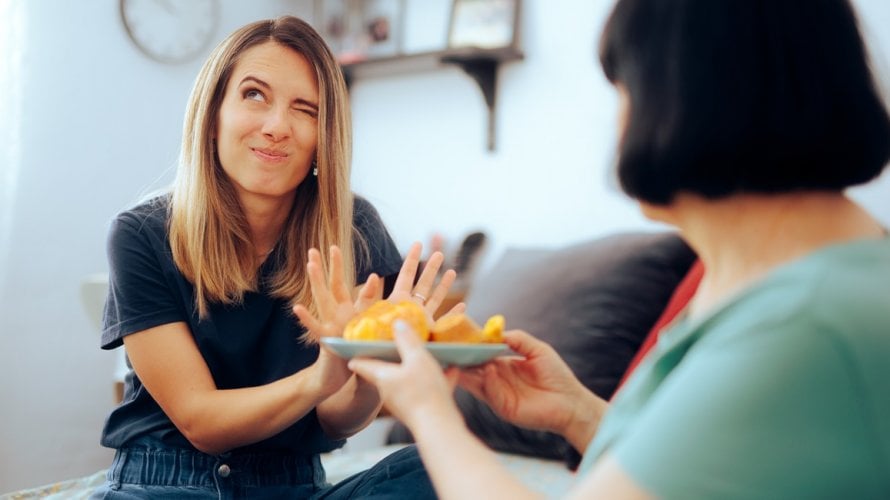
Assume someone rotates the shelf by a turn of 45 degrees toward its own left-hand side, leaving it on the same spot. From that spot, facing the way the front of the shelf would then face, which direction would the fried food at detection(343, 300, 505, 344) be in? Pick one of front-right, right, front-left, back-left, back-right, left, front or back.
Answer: front

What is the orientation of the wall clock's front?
toward the camera

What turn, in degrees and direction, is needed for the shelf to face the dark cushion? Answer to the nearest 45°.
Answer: approximately 45° to its left

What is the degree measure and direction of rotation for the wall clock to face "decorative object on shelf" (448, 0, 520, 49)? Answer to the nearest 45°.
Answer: approximately 45° to its left

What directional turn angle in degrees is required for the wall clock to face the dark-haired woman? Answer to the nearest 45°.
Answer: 0° — it already faces them

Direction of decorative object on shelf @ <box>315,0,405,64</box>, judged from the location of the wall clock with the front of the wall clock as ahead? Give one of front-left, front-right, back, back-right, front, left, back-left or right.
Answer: left

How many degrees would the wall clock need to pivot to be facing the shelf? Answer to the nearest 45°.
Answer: approximately 45° to its left

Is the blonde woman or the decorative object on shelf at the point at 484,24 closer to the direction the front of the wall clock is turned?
the blonde woman

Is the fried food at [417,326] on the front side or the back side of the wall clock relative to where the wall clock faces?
on the front side

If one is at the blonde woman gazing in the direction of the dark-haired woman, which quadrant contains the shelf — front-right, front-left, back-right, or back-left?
back-left

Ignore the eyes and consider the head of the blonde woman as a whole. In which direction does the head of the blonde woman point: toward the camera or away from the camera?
toward the camera

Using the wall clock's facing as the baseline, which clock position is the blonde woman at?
The blonde woman is roughly at 12 o'clock from the wall clock.

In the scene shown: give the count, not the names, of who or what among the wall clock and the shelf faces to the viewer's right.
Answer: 0

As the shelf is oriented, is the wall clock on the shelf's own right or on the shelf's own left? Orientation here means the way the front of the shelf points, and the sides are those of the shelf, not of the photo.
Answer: on the shelf's own right

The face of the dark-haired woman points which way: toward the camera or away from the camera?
away from the camera

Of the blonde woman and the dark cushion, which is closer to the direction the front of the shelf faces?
the blonde woman

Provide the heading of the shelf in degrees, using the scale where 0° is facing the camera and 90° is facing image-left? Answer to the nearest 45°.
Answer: approximately 45°
